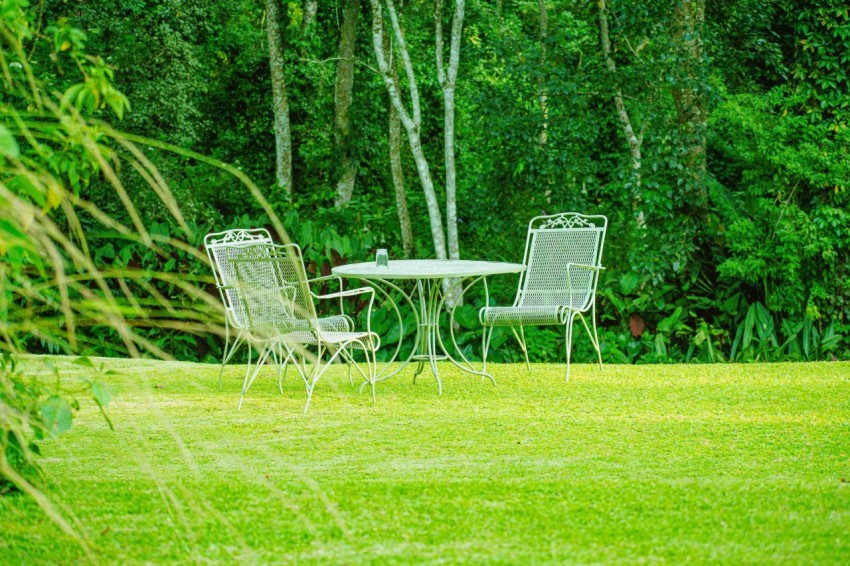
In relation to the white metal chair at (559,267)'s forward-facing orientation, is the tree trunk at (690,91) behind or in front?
behind

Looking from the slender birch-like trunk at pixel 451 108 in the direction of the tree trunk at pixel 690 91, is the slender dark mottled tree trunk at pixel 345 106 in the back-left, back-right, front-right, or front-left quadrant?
back-left

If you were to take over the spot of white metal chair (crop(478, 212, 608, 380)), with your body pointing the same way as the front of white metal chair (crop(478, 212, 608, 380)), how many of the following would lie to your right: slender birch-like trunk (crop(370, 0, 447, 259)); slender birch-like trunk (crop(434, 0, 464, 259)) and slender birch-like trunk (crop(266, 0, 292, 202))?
3

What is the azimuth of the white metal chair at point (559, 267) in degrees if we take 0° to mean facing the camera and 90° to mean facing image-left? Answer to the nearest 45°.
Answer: approximately 45°

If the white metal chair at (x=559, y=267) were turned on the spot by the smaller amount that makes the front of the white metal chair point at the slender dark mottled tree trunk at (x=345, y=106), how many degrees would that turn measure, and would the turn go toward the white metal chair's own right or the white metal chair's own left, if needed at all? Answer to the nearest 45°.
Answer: approximately 90° to the white metal chair's own right

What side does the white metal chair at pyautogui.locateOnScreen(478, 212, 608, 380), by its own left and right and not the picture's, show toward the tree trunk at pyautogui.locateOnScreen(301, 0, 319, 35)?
right

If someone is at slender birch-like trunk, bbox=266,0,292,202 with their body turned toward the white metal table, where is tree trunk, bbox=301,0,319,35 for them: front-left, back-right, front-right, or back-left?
back-left

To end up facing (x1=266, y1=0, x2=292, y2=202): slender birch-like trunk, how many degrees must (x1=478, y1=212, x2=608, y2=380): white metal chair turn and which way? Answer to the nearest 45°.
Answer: approximately 90° to its right

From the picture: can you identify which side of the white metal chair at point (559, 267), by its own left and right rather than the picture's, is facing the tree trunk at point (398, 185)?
right

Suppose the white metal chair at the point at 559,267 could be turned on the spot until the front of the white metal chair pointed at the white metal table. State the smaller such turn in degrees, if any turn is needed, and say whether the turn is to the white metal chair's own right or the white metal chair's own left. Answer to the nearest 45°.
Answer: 0° — it already faces it
